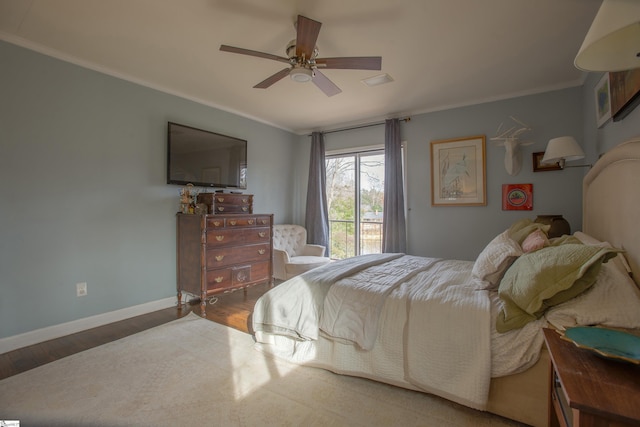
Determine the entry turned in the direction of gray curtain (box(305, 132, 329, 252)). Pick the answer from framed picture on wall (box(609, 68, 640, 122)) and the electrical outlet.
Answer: the framed picture on wall

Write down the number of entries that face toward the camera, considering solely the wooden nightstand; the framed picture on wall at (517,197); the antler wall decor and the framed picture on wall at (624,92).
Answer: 2

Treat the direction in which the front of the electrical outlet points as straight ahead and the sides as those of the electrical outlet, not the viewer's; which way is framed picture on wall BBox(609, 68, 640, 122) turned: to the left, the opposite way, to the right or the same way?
the opposite way

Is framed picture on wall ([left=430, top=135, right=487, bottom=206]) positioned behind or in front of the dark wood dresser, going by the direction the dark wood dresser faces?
in front

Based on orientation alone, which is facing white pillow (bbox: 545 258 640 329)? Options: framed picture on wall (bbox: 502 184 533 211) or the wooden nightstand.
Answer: the framed picture on wall

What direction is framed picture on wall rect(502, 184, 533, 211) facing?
toward the camera

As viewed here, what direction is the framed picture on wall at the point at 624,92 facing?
to the viewer's left

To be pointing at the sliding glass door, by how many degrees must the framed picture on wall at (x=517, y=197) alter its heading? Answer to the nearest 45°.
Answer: approximately 90° to its right

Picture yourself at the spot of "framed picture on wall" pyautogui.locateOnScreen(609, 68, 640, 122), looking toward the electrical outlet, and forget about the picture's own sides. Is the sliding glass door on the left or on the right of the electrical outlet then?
right

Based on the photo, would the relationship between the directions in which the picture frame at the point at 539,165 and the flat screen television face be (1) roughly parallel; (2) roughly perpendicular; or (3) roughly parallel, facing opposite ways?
roughly perpendicular

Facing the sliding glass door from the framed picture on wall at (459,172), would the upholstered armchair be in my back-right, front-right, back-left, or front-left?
front-left

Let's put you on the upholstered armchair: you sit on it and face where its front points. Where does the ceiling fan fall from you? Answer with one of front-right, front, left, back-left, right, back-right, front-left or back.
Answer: front-right

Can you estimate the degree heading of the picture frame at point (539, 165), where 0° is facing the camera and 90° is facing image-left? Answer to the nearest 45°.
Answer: approximately 0°

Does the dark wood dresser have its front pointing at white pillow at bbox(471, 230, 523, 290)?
yes

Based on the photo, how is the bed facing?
to the viewer's left

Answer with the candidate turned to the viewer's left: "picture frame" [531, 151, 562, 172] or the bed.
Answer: the bed

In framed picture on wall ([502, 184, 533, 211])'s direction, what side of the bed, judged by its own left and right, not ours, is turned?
right

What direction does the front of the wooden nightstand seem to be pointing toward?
to the viewer's left
